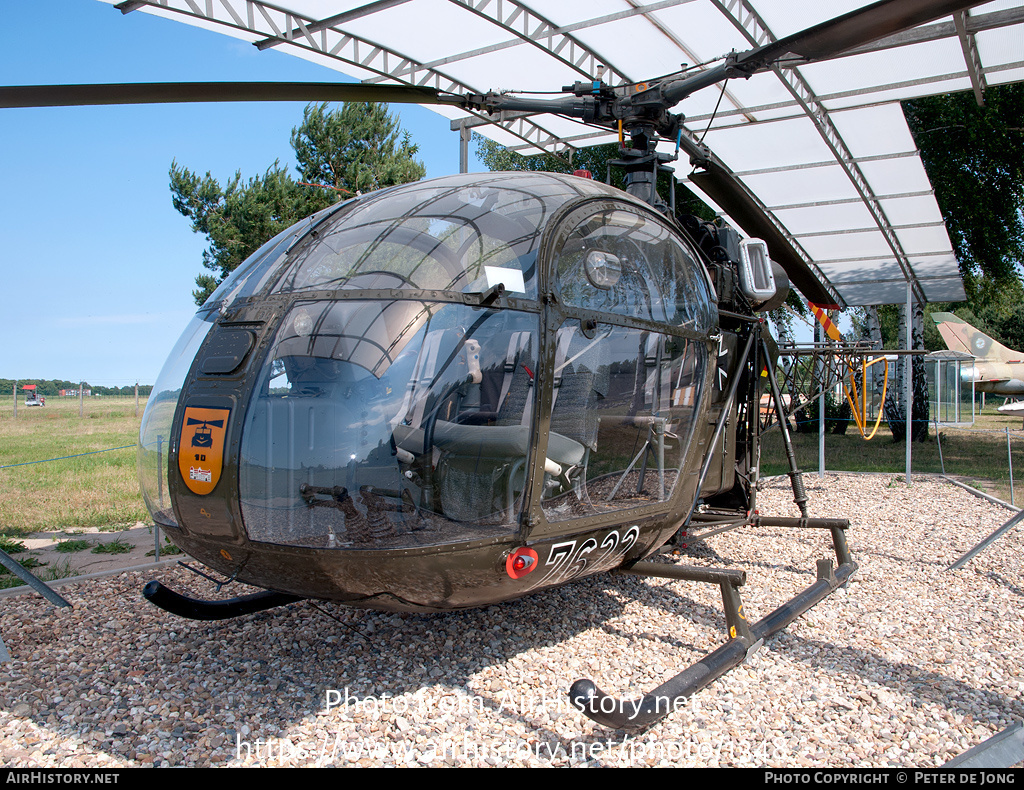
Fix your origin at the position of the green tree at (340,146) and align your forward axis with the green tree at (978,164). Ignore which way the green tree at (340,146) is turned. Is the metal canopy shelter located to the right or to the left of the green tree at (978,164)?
right

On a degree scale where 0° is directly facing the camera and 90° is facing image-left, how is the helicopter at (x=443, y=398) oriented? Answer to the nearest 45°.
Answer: approximately 45°

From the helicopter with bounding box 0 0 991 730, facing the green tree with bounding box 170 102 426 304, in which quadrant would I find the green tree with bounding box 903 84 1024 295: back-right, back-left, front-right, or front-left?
front-right

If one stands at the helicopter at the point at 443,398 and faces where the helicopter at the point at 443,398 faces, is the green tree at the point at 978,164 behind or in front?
behind

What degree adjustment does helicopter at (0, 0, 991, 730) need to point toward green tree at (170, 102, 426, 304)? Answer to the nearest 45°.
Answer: approximately 135° to its right
